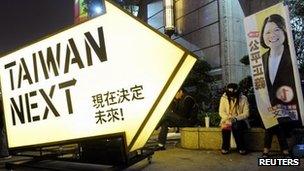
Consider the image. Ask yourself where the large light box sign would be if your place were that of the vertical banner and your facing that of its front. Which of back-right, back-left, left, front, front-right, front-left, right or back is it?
front-right

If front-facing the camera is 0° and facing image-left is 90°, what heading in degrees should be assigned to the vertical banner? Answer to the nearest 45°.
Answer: approximately 0°
